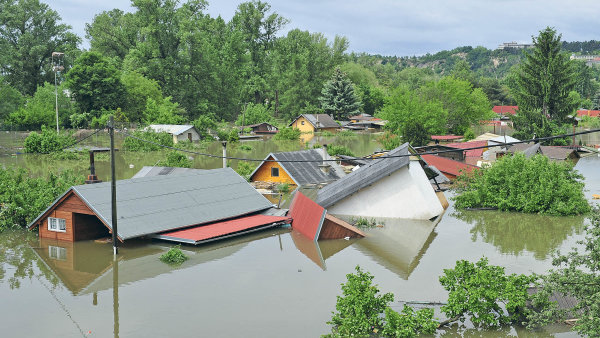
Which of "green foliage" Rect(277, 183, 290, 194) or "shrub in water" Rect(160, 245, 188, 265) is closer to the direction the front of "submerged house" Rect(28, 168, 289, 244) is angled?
the shrub in water

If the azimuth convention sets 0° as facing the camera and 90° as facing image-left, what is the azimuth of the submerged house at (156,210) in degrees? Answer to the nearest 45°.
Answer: approximately 45°

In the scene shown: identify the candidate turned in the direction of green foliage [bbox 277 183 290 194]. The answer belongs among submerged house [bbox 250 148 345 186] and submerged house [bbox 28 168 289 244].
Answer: submerged house [bbox 250 148 345 186]

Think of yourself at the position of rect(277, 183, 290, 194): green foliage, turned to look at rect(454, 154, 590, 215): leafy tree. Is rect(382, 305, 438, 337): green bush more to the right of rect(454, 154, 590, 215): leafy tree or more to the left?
right

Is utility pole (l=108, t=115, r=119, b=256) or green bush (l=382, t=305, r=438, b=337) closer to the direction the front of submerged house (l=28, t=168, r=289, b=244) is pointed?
the utility pole

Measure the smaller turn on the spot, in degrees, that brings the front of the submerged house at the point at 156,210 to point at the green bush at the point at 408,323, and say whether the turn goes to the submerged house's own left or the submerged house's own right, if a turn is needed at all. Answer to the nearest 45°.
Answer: approximately 90° to the submerged house's own left

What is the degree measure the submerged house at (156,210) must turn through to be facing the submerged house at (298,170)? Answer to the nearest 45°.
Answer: approximately 180°

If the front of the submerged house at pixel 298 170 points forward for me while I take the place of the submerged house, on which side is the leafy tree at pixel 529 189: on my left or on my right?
on my left

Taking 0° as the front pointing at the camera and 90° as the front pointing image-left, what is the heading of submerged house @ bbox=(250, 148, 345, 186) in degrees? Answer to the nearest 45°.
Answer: approximately 45°

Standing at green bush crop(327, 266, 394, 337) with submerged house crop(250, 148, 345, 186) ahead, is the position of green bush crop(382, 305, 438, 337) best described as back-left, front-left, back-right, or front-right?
back-right
